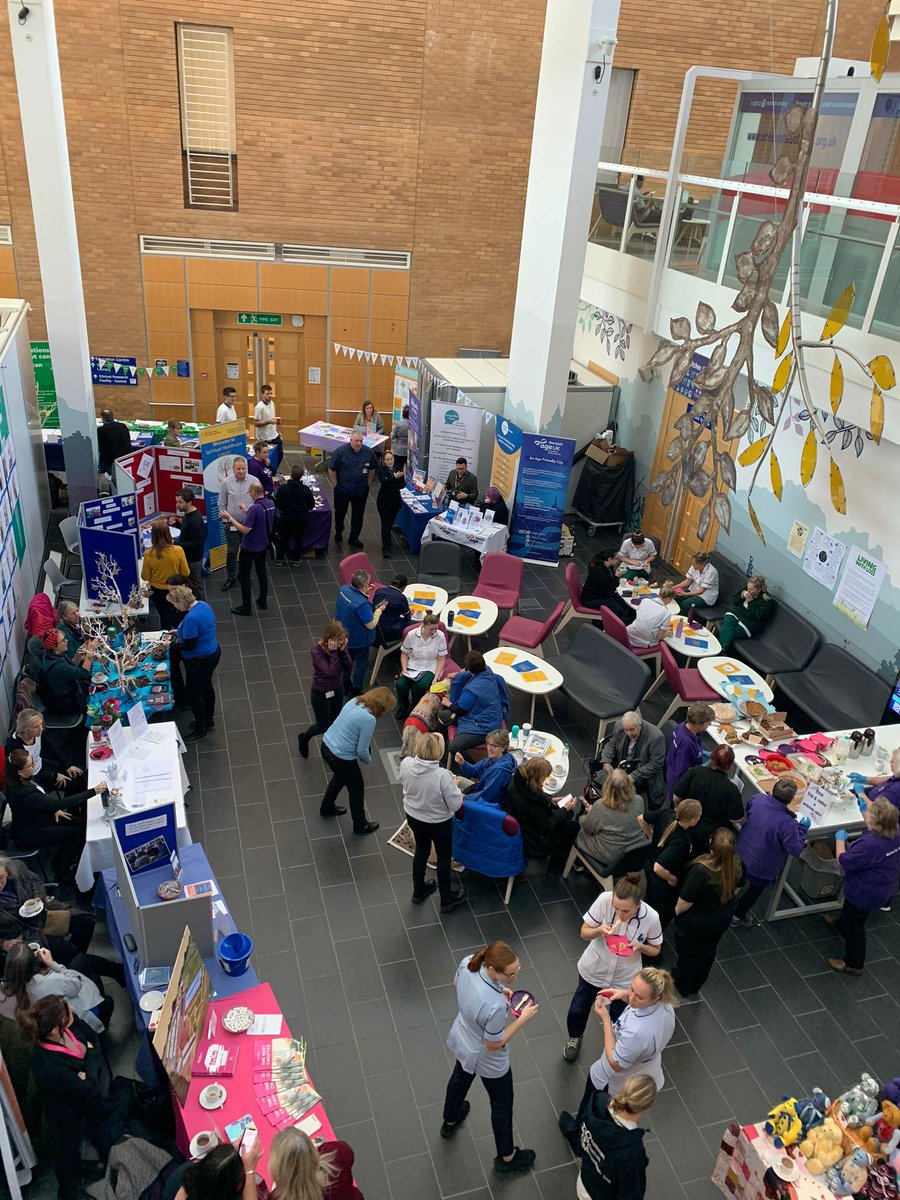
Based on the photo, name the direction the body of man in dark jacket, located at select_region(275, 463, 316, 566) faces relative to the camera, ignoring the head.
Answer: away from the camera

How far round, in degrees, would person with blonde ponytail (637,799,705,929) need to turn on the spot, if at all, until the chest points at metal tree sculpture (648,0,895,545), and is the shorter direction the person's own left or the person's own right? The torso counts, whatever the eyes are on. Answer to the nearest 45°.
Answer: approximately 45° to the person's own left

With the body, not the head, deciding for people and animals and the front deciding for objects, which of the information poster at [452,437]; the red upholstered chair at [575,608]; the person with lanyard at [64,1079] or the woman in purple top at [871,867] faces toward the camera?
the information poster

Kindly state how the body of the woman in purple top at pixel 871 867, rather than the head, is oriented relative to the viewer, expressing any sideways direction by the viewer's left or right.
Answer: facing away from the viewer and to the left of the viewer

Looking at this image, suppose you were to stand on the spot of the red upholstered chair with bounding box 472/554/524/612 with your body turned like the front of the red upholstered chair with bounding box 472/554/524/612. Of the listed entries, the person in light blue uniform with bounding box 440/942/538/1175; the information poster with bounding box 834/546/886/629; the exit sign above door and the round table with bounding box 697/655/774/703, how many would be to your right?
1

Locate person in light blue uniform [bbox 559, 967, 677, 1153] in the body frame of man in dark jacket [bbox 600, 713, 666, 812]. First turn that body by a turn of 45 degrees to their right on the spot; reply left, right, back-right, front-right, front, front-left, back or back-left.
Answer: left

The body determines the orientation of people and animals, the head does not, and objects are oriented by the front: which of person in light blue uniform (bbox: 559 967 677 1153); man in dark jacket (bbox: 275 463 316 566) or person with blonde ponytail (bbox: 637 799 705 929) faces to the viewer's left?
the person in light blue uniform

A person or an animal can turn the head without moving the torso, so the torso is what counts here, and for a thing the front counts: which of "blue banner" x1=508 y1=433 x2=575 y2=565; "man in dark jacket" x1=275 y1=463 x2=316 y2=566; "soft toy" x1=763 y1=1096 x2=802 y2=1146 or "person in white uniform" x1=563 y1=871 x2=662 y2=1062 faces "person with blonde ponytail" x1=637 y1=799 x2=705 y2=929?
the blue banner

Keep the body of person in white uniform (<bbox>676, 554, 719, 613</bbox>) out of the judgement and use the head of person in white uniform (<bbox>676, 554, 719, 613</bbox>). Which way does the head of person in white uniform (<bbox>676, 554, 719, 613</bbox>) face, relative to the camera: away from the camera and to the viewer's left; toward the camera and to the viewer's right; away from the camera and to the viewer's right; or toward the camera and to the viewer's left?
toward the camera and to the viewer's left

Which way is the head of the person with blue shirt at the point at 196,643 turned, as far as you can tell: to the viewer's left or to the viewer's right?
to the viewer's left

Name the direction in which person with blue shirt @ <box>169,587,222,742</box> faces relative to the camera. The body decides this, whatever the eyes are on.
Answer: to the viewer's left

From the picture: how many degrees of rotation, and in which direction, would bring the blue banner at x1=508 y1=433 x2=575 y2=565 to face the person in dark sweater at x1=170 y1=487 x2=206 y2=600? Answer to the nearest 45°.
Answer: approximately 45° to its right

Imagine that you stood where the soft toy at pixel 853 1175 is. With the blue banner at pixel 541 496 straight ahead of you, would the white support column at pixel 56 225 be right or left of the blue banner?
left
